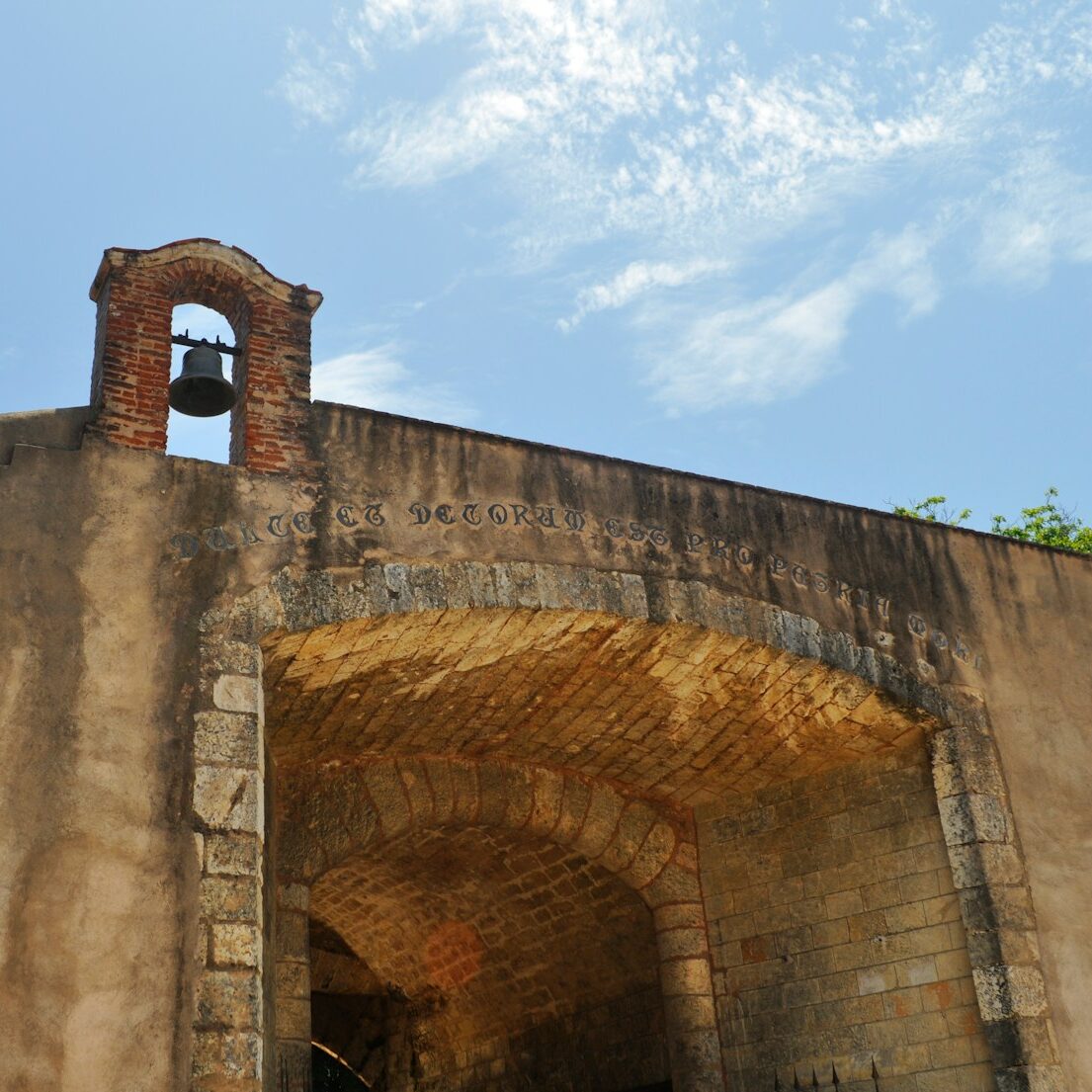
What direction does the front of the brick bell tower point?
toward the camera

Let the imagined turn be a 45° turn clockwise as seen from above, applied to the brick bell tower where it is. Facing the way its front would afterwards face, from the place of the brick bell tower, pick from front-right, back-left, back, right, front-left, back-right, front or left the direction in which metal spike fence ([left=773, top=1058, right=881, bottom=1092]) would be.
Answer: back
